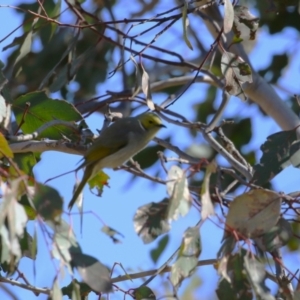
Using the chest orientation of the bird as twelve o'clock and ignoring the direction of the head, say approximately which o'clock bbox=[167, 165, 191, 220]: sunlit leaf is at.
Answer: The sunlit leaf is roughly at 12 o'clock from the bird.

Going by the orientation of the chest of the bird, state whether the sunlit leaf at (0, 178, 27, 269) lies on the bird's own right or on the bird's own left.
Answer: on the bird's own right

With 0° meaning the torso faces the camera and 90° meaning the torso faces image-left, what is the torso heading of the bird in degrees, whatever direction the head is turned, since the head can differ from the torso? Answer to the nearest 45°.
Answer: approximately 270°
